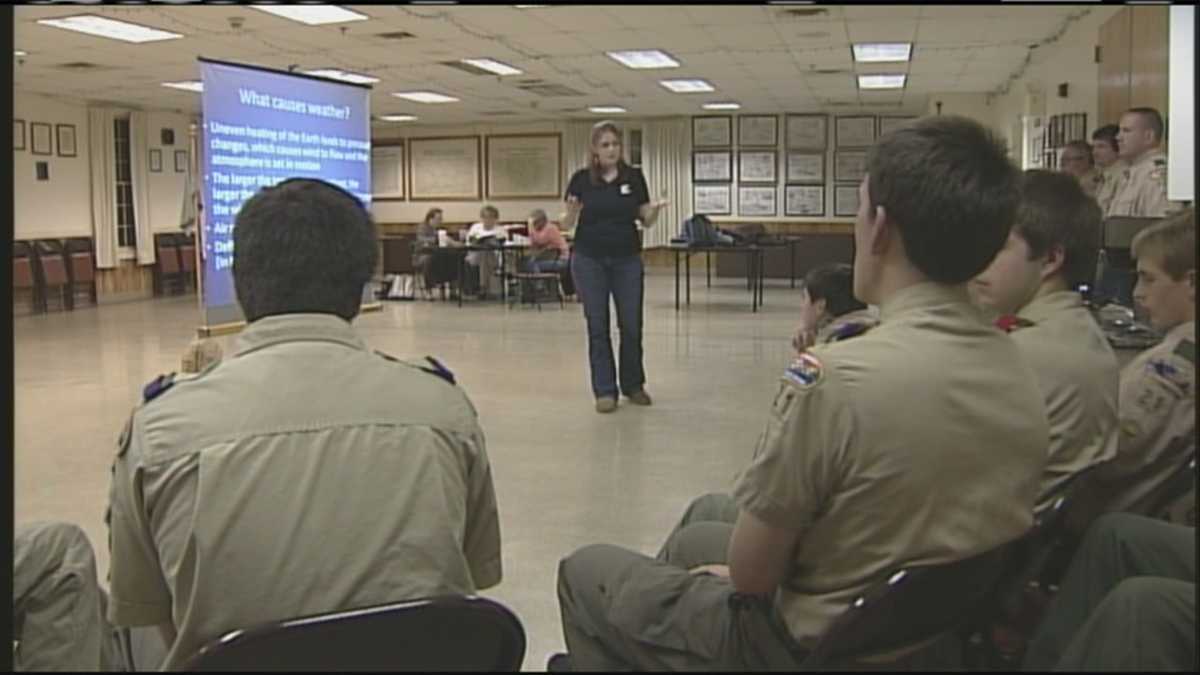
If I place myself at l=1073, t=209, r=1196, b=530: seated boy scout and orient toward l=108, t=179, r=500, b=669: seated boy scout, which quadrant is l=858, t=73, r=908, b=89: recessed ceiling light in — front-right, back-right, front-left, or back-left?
back-right

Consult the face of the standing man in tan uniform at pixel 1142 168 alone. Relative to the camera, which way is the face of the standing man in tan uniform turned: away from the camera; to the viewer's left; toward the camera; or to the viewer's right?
to the viewer's left

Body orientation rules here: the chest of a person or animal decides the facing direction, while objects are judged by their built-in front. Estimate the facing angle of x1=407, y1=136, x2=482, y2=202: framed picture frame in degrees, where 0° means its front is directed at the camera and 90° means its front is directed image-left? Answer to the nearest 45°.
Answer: approximately 0°

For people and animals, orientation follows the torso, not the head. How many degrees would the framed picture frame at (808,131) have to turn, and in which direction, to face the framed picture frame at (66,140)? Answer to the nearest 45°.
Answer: approximately 45° to its right

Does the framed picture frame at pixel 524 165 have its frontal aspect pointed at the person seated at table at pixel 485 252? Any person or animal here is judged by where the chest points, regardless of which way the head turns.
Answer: yes

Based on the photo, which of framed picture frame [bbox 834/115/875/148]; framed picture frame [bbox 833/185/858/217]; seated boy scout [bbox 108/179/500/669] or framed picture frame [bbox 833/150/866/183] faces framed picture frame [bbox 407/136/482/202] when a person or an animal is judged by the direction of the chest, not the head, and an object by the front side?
the seated boy scout
